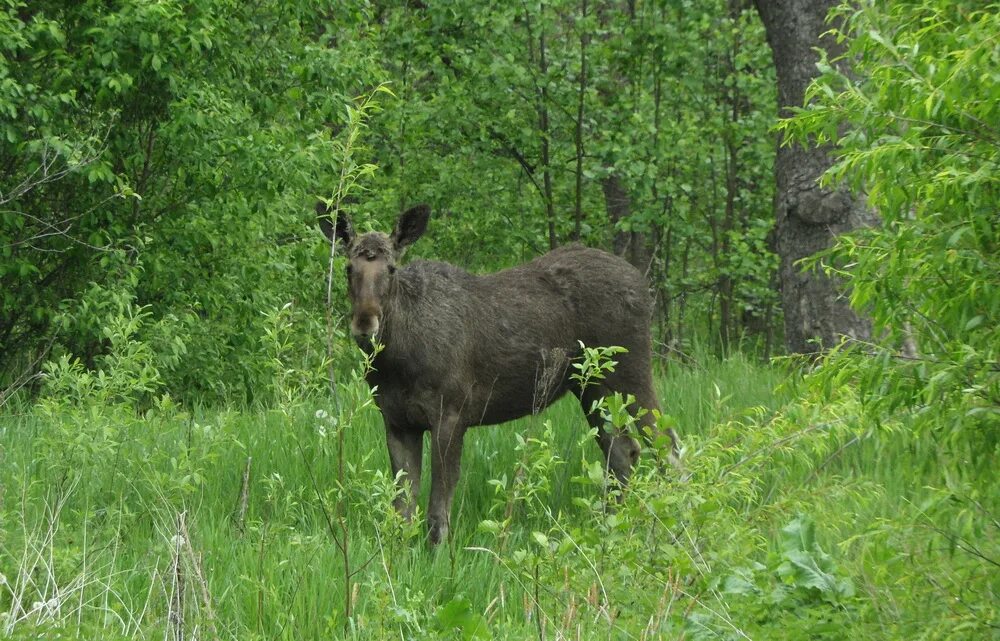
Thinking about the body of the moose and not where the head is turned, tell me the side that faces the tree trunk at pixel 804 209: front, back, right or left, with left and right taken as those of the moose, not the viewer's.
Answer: back

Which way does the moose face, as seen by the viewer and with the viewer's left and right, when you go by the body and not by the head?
facing the viewer and to the left of the viewer
